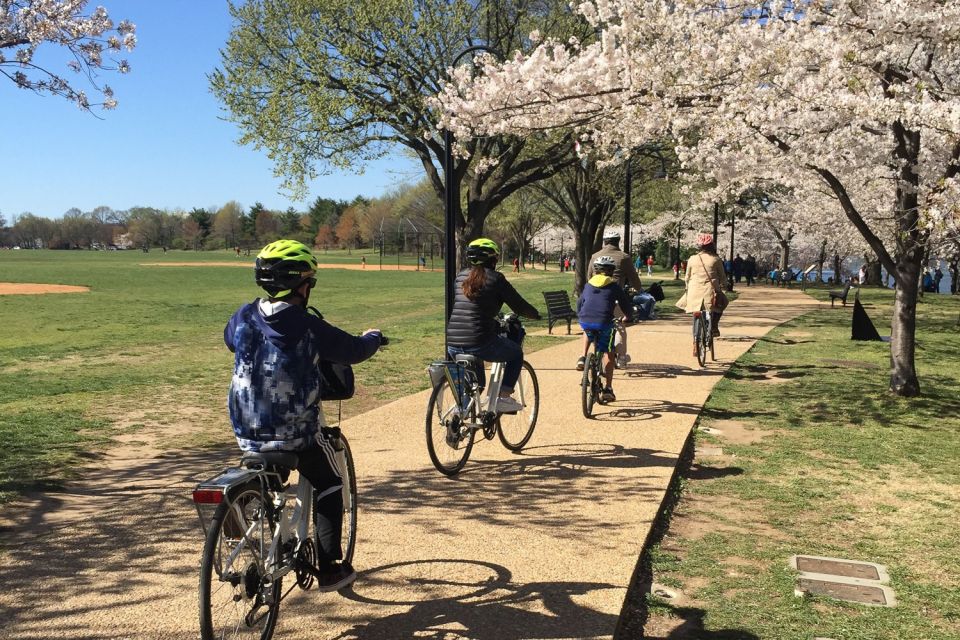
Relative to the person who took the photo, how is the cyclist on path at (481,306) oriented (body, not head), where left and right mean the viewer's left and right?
facing away from the viewer and to the right of the viewer

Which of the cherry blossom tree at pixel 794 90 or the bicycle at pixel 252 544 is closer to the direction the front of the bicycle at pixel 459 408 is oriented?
the cherry blossom tree

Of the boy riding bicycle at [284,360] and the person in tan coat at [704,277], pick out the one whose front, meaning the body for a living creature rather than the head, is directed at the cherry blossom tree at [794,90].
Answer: the boy riding bicycle

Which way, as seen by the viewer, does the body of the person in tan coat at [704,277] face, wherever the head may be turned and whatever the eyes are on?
away from the camera

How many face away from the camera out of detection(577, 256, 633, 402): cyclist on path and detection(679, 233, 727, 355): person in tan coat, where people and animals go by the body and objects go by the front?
2

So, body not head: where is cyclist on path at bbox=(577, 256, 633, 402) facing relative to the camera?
away from the camera

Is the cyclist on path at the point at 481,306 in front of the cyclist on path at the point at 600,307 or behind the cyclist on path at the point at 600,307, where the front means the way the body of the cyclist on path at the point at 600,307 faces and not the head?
behind

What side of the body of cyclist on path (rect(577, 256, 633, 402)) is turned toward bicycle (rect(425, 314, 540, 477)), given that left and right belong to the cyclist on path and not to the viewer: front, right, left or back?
back

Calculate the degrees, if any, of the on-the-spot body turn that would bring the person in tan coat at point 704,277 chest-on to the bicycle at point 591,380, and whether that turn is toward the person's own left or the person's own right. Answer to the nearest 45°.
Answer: approximately 180°

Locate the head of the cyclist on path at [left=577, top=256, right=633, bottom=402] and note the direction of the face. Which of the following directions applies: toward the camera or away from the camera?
away from the camera

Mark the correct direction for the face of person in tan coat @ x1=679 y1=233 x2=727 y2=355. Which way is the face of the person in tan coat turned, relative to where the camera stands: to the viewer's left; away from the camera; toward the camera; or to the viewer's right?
away from the camera
